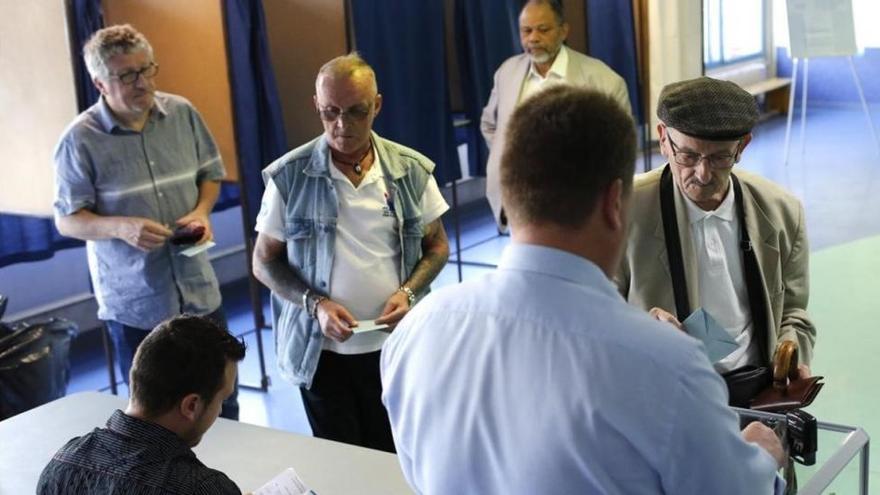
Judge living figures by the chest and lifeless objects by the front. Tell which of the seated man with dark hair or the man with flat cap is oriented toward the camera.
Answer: the man with flat cap

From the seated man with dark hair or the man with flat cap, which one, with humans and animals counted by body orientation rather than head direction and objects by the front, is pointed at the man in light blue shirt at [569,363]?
the man with flat cap

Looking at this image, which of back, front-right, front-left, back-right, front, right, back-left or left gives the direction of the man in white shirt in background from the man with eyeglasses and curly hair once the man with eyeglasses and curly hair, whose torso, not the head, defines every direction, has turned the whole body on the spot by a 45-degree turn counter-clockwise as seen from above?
front-left

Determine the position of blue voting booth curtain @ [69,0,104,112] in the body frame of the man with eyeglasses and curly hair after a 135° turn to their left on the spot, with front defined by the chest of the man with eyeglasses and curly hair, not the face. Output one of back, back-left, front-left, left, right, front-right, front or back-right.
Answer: front

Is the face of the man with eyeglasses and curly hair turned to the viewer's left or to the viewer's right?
to the viewer's right

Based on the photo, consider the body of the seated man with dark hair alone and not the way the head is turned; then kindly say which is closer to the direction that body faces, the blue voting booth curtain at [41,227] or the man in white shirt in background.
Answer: the man in white shirt in background

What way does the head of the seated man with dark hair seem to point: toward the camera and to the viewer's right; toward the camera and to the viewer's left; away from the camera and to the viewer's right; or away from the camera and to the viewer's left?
away from the camera and to the viewer's right

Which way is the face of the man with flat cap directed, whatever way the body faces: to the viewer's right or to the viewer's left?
to the viewer's left

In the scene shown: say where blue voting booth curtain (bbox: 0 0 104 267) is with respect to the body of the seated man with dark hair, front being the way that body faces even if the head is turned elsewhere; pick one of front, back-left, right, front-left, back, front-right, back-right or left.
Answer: front-left

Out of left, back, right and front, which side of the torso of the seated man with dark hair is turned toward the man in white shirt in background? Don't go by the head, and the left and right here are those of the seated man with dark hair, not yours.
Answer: front

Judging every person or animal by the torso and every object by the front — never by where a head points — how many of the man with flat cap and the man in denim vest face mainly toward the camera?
2

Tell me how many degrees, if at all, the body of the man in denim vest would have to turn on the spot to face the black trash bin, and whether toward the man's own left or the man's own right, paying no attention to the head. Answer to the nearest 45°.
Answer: approximately 135° to the man's own right

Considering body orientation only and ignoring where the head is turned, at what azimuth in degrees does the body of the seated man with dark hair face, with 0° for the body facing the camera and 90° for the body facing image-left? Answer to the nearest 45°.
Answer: approximately 225°

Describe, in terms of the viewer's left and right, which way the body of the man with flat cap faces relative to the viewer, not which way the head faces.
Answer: facing the viewer

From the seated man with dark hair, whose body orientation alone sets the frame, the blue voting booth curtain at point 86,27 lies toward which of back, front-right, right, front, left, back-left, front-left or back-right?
front-left

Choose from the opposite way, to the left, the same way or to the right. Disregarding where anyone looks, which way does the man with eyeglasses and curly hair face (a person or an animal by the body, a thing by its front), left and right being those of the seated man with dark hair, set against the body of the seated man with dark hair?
to the right

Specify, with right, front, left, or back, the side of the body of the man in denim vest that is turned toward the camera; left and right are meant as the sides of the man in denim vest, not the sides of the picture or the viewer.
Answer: front

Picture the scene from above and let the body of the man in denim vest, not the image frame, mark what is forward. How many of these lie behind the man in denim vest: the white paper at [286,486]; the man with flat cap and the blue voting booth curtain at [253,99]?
1

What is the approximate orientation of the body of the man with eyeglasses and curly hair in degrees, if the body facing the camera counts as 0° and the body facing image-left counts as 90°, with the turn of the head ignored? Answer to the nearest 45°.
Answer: approximately 315°

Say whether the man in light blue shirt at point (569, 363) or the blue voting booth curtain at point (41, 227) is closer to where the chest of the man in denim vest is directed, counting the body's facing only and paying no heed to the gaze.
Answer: the man in light blue shirt
